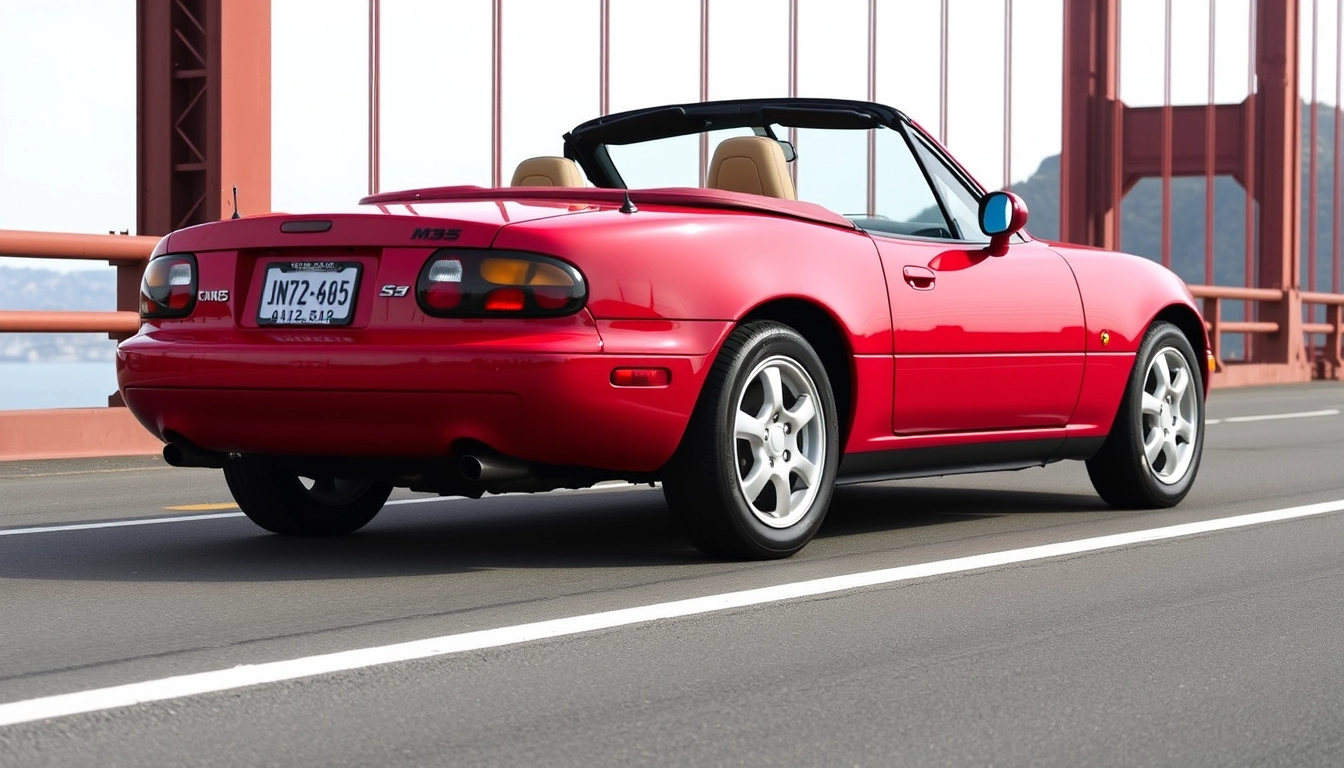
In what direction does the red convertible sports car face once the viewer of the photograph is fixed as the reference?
facing away from the viewer and to the right of the viewer
